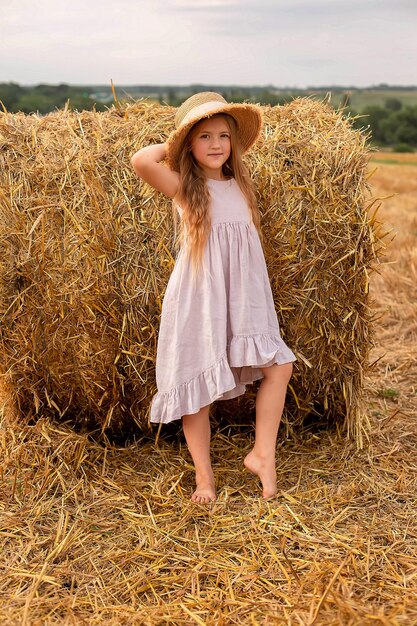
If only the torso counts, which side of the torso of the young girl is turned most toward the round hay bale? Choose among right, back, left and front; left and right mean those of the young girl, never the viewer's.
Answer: back

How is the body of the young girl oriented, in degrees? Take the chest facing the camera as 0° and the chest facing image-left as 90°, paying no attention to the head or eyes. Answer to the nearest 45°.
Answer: approximately 315°

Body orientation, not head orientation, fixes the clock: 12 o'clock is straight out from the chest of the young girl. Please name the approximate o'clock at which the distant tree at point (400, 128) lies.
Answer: The distant tree is roughly at 8 o'clock from the young girl.
